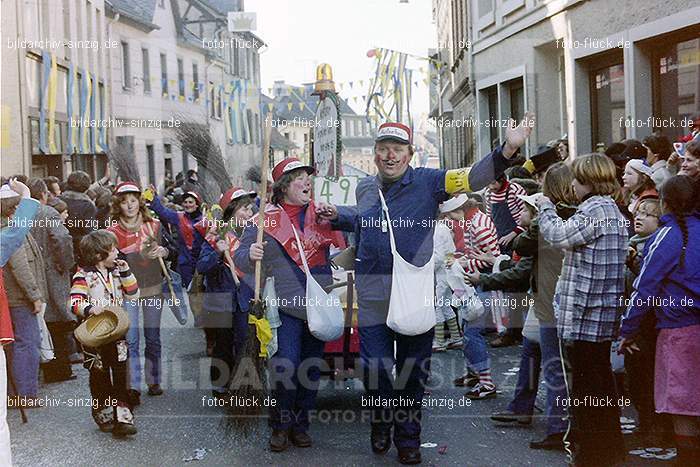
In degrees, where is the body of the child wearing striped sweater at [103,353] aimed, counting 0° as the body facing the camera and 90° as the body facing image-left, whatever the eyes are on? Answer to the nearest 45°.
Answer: approximately 315°

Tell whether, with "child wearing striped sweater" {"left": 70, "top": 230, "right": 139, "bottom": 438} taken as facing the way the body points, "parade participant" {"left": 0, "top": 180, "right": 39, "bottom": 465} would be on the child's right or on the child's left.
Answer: on the child's right

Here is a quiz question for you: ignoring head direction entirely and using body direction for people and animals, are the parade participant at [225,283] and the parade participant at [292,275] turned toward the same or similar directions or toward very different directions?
same or similar directions

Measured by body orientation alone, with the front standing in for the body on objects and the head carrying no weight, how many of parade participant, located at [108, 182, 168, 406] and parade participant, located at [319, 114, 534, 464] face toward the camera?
2

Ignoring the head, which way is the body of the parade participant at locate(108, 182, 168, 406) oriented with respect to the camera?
toward the camera

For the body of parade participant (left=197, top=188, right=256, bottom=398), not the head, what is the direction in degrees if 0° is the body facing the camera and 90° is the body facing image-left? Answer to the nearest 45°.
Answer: approximately 315°

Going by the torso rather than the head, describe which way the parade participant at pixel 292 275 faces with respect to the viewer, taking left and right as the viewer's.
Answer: facing the viewer and to the right of the viewer

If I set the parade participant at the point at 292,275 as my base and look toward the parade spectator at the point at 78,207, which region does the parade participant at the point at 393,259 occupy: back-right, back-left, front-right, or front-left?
back-right

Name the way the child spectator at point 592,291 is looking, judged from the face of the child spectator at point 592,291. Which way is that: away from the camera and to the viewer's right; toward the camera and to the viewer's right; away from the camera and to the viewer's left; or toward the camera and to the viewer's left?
away from the camera and to the viewer's left

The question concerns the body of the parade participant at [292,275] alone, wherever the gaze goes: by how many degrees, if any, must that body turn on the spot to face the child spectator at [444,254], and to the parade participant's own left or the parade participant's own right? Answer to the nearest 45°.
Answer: approximately 90° to the parade participant's own left

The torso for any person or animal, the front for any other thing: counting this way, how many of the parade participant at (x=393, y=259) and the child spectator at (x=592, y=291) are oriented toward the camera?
1

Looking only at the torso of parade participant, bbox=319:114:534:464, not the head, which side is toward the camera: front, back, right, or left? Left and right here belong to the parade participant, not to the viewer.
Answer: front
